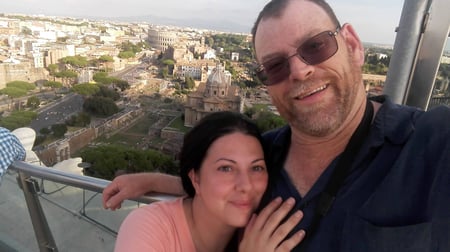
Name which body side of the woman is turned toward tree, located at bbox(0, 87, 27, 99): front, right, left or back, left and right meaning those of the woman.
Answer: back

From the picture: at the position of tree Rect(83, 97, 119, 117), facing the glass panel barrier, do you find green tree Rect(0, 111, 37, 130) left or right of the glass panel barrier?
right

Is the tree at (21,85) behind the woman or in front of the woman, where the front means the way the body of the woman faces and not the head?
behind

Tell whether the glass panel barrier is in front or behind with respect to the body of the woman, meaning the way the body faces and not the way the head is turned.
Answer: behind

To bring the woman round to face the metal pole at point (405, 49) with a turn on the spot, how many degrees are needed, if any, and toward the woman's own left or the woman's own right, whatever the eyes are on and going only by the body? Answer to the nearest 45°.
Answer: approximately 90° to the woman's own left

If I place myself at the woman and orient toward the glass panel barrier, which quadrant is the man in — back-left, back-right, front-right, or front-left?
back-right

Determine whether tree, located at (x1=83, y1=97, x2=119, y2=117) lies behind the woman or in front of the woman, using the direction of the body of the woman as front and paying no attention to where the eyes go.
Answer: behind

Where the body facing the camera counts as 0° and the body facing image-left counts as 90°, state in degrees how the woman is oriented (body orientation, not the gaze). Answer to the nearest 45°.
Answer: approximately 315°

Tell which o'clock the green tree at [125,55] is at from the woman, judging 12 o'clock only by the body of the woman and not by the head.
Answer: The green tree is roughly at 7 o'clock from the woman.

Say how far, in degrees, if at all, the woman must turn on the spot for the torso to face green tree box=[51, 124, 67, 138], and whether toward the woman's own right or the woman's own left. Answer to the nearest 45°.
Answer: approximately 180°
